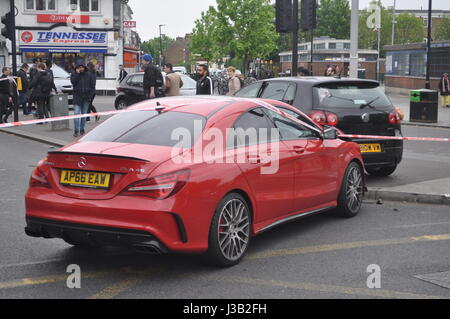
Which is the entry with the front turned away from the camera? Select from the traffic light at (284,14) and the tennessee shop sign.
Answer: the traffic light

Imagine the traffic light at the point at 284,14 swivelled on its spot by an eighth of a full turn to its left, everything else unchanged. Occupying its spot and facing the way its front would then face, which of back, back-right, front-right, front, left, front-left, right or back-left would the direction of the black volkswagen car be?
back-left

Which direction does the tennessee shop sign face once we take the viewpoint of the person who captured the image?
facing the viewer

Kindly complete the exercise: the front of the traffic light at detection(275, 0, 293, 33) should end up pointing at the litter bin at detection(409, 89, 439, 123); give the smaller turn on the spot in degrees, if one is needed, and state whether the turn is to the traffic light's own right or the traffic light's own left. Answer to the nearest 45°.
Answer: approximately 45° to the traffic light's own right

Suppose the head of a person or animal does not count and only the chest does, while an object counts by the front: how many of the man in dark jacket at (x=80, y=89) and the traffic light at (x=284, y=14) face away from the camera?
1

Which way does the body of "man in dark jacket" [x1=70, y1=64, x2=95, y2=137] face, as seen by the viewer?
toward the camera

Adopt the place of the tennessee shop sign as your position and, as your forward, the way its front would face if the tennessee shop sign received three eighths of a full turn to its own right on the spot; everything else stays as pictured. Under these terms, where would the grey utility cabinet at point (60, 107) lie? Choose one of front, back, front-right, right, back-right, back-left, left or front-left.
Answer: back-left

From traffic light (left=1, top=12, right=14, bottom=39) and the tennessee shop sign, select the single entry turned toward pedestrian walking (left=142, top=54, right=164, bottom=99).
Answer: the tennessee shop sign

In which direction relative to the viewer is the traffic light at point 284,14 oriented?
away from the camera
